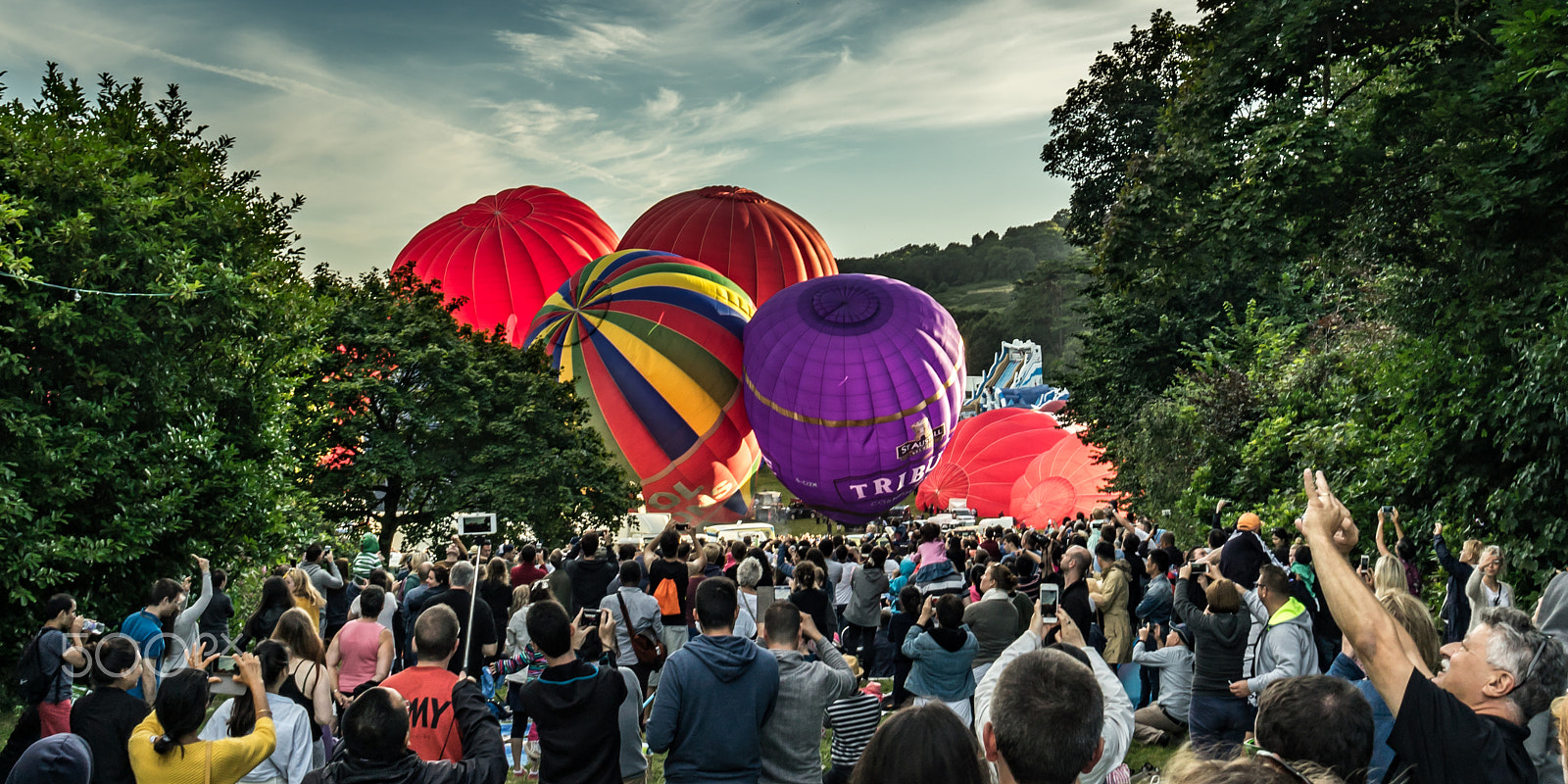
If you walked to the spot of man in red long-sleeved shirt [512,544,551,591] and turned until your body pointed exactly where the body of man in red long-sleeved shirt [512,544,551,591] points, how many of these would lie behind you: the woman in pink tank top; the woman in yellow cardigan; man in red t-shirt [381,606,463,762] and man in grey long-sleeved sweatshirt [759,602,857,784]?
4

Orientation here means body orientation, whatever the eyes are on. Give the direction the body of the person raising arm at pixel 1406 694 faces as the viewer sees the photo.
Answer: to the viewer's left

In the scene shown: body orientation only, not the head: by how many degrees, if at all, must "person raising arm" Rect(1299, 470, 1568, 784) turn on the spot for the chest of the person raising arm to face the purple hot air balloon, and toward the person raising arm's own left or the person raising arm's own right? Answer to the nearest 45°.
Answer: approximately 45° to the person raising arm's own right

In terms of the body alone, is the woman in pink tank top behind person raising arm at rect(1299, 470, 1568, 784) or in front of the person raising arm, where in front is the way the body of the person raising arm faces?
in front

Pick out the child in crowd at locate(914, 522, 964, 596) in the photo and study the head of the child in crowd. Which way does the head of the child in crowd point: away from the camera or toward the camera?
away from the camera

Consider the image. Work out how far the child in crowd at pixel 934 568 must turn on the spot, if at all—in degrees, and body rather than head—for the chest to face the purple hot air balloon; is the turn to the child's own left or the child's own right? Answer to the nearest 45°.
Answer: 0° — they already face it

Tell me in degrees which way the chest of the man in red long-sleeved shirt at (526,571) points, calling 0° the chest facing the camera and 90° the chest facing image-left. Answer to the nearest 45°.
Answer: approximately 180°

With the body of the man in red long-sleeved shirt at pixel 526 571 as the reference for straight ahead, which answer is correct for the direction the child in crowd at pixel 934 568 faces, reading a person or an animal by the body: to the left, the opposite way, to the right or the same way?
the same way

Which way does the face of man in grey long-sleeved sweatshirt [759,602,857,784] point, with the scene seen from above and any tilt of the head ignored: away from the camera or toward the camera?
away from the camera

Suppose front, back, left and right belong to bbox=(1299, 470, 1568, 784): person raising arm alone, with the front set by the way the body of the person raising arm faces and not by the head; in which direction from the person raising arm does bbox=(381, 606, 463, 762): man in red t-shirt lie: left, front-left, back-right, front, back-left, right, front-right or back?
front

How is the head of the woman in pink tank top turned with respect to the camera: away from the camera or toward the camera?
away from the camera

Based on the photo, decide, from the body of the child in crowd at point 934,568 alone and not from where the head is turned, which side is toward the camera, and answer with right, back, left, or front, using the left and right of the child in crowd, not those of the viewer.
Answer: back

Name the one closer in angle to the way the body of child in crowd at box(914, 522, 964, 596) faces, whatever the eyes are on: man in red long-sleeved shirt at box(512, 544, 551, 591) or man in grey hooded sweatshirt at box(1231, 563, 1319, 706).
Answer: the man in red long-sleeved shirt

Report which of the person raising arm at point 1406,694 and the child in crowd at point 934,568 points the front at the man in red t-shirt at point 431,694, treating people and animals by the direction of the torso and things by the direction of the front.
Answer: the person raising arm

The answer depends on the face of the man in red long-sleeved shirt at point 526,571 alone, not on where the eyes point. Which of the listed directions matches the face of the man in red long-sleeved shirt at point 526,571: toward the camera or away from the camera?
away from the camera

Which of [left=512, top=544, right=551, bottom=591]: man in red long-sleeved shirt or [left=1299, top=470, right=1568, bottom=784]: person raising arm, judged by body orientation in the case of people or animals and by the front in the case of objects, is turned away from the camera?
the man in red long-sleeved shirt
